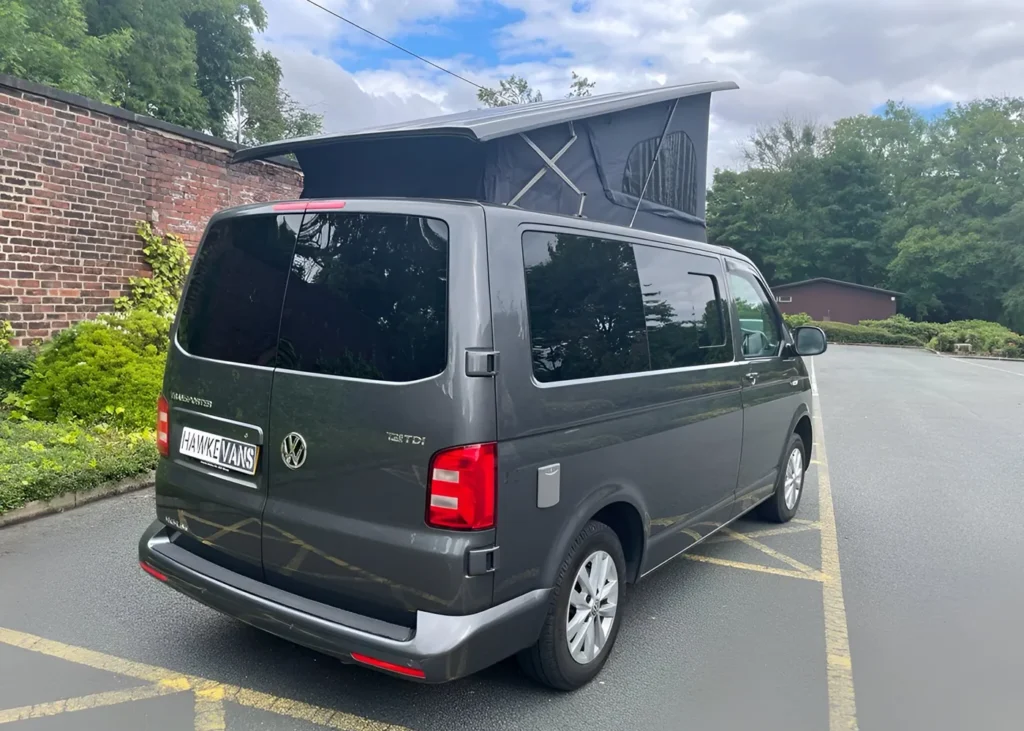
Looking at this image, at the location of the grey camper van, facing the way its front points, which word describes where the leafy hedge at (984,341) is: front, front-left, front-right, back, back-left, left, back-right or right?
front

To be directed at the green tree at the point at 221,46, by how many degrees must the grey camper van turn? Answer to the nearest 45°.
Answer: approximately 45° to its left

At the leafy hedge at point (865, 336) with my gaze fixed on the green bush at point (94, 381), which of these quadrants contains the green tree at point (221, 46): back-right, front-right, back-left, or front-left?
front-right

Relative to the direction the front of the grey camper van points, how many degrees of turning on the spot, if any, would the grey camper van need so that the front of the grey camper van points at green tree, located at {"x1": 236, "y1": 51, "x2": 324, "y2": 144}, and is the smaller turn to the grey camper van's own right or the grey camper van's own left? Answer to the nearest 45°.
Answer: approximately 45° to the grey camper van's own left

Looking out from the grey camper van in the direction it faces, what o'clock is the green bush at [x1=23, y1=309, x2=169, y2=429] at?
The green bush is roughly at 9 o'clock from the grey camper van.

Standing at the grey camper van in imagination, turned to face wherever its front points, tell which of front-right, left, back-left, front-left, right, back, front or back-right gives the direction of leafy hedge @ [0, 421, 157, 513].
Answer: left

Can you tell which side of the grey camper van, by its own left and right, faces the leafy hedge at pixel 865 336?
front

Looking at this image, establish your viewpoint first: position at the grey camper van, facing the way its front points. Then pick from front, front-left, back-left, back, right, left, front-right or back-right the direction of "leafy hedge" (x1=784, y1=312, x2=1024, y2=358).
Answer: front

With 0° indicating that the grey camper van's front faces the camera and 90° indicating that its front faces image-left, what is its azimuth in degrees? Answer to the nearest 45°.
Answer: approximately 225°

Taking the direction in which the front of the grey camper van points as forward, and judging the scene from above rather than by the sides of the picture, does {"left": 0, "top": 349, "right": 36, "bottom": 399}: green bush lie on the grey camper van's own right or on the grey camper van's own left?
on the grey camper van's own left

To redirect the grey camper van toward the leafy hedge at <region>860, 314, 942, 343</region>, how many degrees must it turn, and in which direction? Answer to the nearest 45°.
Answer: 0° — it already faces it

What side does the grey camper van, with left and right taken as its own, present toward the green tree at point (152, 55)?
left
